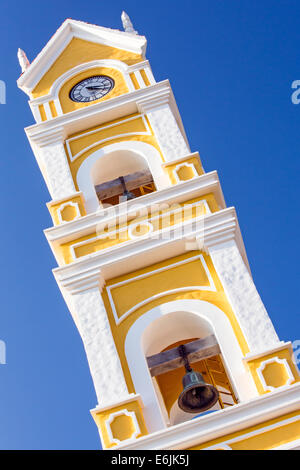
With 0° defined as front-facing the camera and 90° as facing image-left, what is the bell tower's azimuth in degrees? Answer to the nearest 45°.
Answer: approximately 0°
